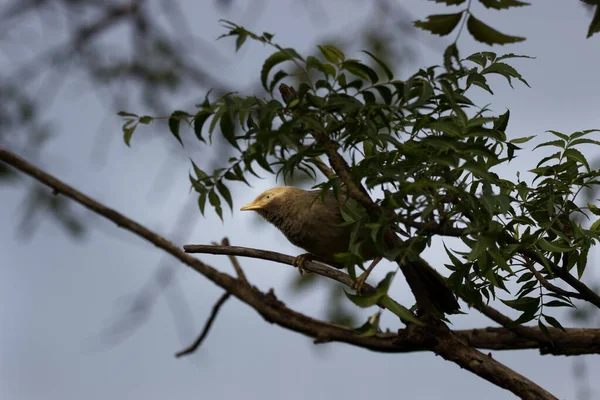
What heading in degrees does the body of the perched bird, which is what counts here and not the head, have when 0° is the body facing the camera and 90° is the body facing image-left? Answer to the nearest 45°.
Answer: approximately 90°
